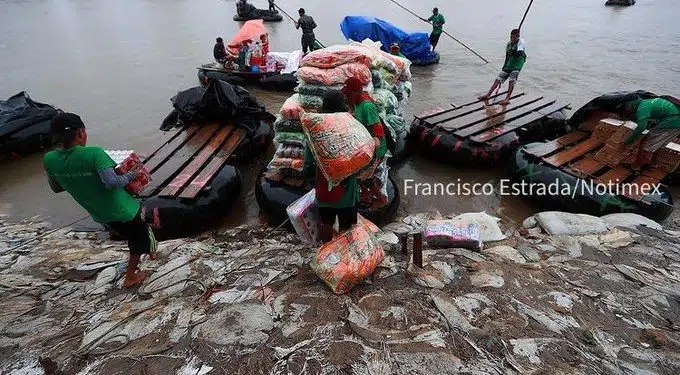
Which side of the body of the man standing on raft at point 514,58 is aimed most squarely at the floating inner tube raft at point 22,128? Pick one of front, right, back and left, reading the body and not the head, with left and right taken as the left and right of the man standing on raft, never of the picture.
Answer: front

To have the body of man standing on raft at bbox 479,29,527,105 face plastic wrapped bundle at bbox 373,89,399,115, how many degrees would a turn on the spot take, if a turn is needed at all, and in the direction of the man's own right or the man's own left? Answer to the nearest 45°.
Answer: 0° — they already face it

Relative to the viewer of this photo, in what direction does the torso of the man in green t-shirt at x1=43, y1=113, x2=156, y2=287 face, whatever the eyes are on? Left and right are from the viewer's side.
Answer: facing away from the viewer and to the right of the viewer

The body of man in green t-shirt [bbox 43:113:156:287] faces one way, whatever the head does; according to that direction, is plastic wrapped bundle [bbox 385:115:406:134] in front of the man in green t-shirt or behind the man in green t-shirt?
in front

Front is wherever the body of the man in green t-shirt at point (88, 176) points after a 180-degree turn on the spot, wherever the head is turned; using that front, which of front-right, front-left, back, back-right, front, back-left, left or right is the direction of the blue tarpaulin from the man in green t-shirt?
back

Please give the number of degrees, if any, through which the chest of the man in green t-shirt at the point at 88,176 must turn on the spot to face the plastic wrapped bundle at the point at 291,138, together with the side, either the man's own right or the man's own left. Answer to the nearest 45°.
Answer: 0° — they already face it

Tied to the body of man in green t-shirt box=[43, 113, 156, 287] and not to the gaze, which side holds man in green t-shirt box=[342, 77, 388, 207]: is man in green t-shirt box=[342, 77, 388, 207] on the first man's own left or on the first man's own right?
on the first man's own right

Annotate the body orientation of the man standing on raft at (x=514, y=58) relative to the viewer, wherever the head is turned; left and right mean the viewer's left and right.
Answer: facing the viewer and to the left of the viewer

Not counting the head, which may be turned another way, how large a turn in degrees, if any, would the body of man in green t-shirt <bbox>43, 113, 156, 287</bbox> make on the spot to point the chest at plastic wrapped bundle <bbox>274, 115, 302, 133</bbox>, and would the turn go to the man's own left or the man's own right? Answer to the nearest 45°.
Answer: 0° — they already face it

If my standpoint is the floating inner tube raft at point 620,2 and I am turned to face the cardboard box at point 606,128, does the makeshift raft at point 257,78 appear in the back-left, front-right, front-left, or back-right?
front-right

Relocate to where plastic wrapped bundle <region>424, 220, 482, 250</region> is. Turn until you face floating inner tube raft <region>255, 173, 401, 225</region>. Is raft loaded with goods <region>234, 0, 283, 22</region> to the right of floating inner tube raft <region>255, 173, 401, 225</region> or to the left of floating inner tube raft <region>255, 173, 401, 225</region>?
right

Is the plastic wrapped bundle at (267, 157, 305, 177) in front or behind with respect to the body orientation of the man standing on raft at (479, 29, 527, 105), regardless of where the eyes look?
in front
